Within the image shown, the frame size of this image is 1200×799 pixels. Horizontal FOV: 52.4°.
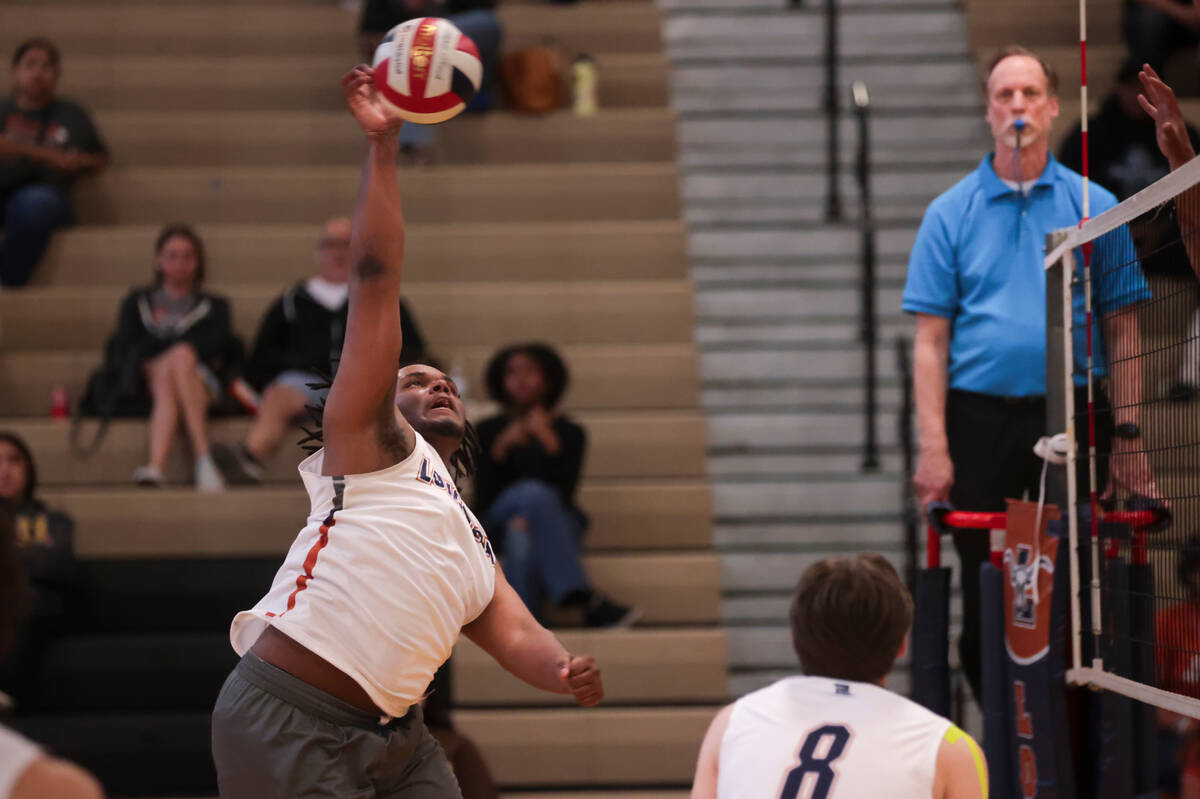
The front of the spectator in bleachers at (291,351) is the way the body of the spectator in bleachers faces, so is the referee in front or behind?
in front

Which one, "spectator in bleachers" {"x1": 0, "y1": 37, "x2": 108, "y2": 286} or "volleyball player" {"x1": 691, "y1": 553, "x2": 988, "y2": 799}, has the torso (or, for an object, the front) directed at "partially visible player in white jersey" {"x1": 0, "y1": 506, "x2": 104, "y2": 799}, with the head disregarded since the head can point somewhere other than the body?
"spectator in bleachers" {"x1": 0, "y1": 37, "x2": 108, "y2": 286}

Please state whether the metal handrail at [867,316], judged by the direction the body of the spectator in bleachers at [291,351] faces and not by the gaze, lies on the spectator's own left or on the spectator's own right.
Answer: on the spectator's own left

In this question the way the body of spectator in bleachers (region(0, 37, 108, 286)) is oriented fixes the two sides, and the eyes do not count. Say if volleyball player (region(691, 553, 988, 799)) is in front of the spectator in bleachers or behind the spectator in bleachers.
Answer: in front

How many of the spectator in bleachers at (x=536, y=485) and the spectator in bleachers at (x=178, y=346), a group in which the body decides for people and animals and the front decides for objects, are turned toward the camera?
2

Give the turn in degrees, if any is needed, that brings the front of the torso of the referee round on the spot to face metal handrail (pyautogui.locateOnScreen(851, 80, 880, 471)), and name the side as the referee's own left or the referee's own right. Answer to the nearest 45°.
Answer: approximately 180°

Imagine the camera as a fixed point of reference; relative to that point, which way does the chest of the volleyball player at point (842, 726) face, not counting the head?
away from the camera

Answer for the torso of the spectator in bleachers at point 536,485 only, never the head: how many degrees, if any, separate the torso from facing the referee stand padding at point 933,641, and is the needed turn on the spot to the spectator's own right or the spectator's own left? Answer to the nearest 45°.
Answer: approximately 45° to the spectator's own left
